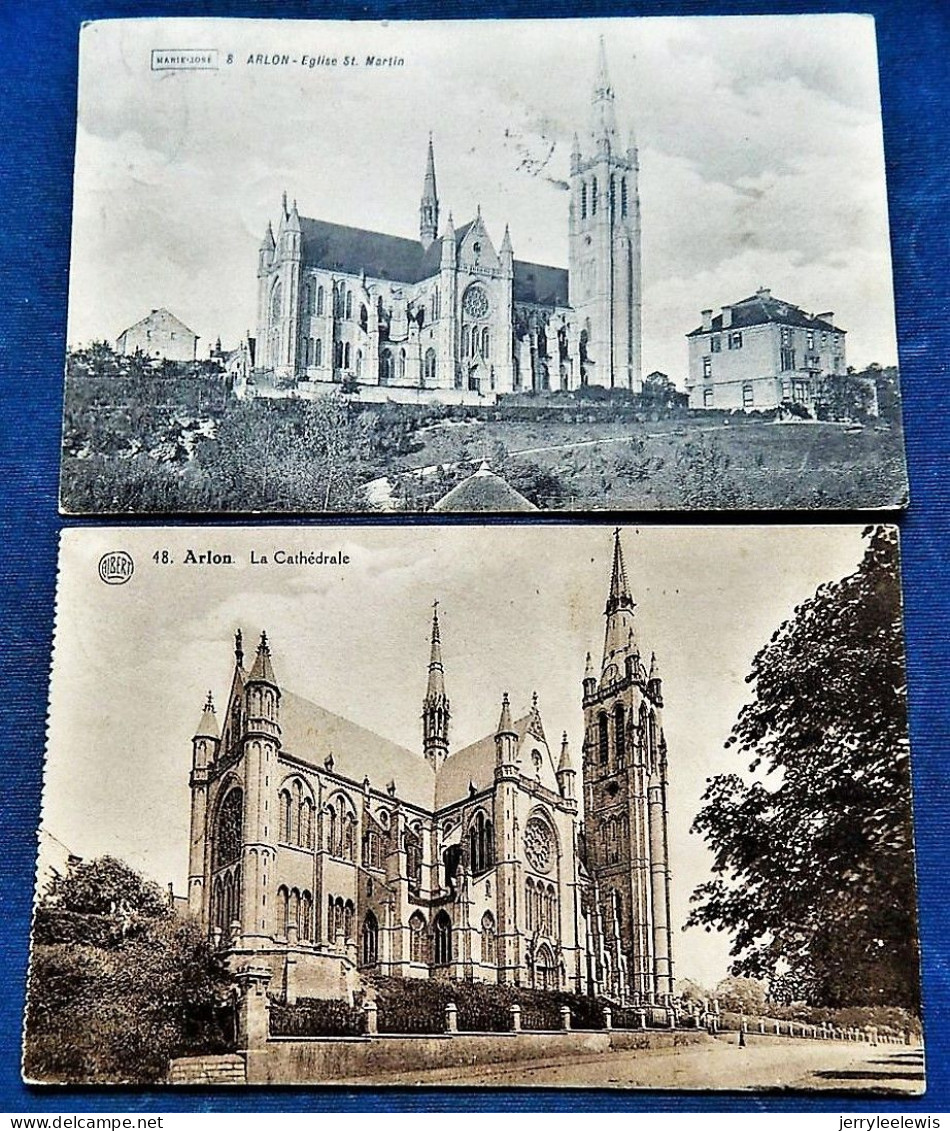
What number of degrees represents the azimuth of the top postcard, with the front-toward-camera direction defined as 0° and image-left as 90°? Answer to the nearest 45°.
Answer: approximately 0°

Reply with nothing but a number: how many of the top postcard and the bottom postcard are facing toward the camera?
2

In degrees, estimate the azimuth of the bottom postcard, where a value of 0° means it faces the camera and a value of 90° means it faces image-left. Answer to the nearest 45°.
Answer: approximately 0°
